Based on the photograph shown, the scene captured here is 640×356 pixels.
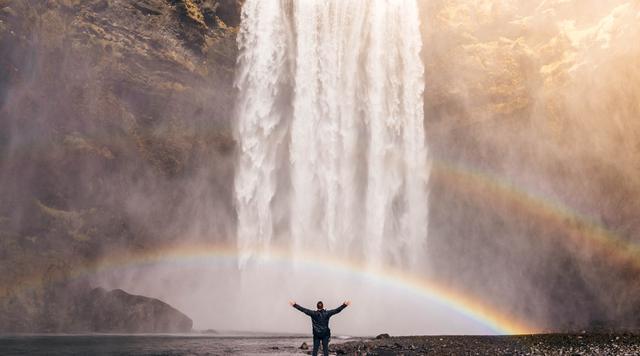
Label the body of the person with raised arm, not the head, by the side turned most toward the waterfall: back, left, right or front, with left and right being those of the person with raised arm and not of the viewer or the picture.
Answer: front

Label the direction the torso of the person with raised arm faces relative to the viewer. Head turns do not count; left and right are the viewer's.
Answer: facing away from the viewer
